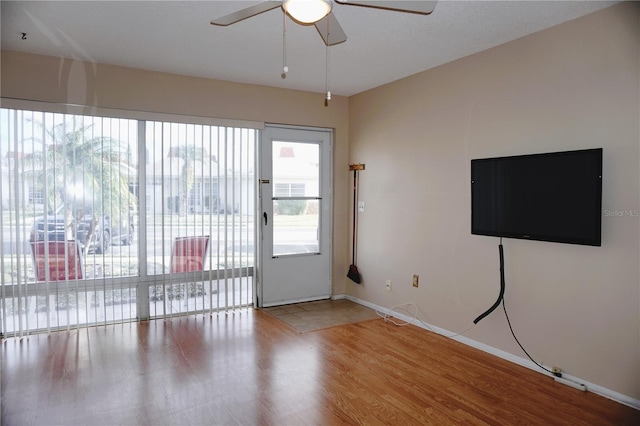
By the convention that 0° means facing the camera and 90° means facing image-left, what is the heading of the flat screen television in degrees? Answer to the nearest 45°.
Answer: approximately 45°

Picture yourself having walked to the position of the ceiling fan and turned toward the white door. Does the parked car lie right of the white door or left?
left
